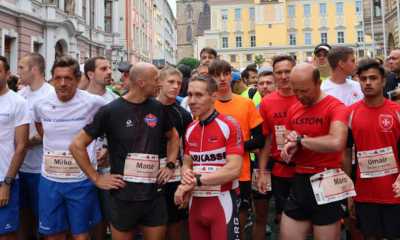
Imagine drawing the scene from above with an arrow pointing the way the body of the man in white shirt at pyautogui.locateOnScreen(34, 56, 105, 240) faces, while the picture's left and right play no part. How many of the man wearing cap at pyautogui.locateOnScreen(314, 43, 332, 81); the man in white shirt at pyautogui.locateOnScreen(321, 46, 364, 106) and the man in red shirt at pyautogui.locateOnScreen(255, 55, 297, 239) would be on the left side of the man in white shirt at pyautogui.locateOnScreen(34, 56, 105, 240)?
3

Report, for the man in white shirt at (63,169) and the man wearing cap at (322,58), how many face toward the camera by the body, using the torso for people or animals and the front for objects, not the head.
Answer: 2

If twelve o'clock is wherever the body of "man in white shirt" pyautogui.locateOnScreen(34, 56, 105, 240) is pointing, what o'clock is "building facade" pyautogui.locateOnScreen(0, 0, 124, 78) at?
The building facade is roughly at 6 o'clock from the man in white shirt.

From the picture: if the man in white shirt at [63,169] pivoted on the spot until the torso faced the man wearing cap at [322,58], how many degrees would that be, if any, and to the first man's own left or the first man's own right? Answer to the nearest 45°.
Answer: approximately 90° to the first man's own left
